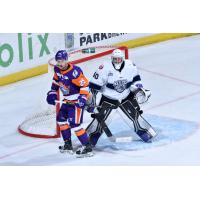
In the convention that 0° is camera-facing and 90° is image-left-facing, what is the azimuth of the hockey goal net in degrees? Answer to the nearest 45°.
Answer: approximately 315°
